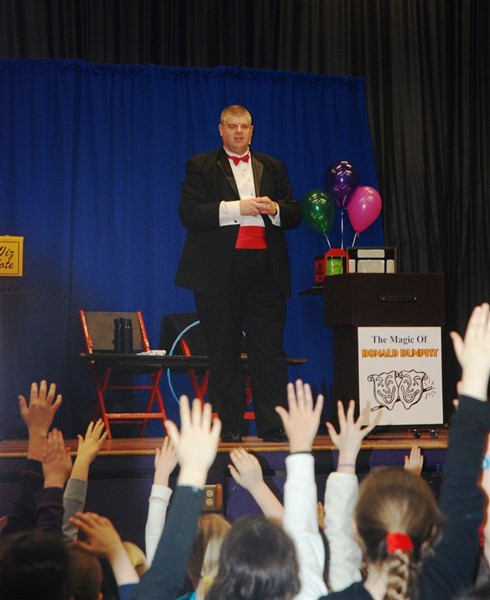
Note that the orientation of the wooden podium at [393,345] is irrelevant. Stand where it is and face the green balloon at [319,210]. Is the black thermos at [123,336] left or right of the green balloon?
left

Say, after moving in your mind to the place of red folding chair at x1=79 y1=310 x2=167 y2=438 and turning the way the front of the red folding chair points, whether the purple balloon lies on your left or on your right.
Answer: on your left

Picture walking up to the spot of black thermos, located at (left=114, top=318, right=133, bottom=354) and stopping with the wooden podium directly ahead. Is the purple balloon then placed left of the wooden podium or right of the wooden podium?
left

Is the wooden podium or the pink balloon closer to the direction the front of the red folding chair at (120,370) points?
the wooden podium

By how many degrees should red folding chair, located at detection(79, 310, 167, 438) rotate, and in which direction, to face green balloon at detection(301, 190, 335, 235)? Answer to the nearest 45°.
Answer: approximately 45° to its left

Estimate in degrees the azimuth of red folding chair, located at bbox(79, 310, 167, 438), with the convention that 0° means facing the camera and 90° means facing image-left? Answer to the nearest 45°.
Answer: approximately 315°
